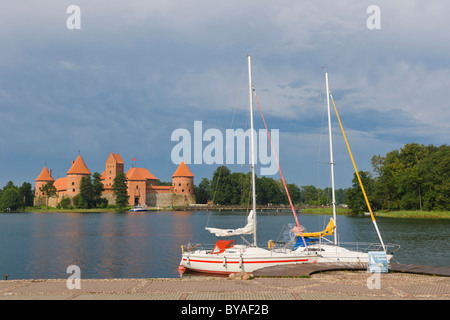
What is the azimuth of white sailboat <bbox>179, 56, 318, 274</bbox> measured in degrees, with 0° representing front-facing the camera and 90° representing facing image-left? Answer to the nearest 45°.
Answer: approximately 270°
